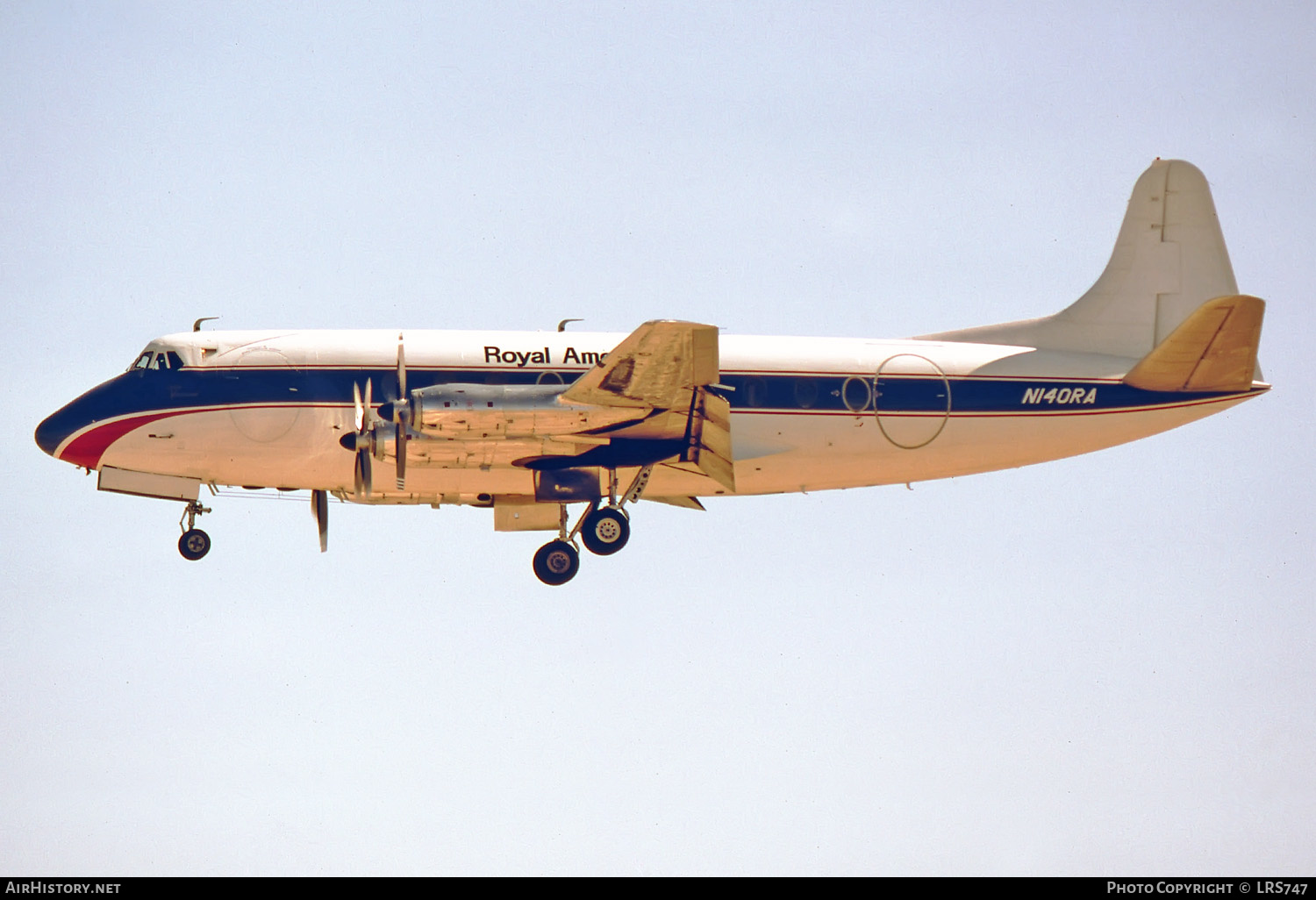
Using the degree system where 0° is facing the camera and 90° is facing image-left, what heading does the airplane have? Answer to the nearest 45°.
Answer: approximately 90°
